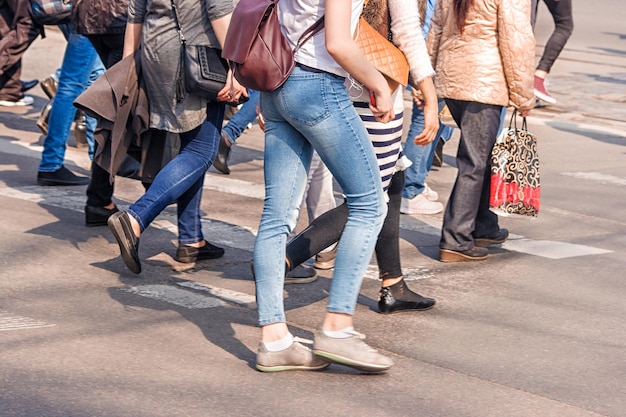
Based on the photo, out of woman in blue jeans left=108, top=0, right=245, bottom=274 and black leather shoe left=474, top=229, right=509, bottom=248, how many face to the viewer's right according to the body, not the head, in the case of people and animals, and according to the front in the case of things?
2

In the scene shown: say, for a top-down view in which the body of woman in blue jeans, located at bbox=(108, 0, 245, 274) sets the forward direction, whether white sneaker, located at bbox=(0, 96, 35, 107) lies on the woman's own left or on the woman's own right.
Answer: on the woman's own left

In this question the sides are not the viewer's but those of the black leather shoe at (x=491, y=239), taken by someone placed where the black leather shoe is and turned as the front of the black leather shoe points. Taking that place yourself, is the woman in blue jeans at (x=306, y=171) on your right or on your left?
on your right

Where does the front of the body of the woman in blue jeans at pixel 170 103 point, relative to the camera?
to the viewer's right

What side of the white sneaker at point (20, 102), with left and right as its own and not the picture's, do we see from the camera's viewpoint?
right

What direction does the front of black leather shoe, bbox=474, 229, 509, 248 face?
to the viewer's right

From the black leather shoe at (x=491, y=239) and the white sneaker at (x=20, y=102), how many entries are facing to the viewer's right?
2
